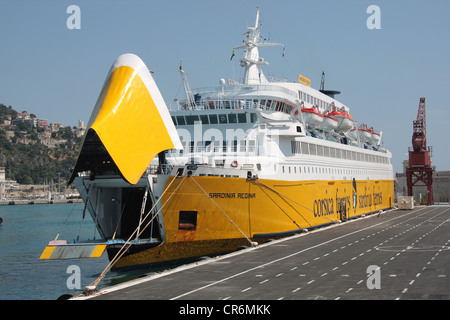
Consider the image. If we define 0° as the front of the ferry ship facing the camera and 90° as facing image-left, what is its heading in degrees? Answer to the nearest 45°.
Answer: approximately 45°
